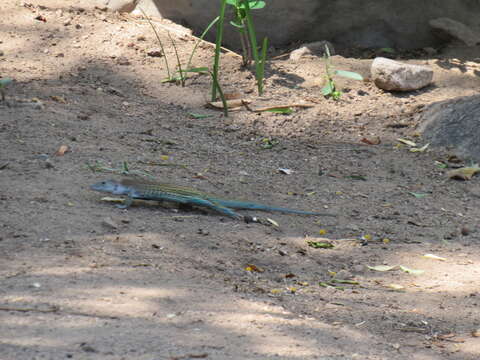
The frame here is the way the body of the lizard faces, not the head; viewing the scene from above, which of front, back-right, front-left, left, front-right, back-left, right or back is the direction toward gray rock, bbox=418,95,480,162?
back-right

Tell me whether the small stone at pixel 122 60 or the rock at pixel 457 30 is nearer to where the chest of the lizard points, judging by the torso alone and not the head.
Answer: the small stone

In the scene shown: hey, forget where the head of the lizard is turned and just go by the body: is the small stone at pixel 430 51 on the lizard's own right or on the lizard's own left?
on the lizard's own right

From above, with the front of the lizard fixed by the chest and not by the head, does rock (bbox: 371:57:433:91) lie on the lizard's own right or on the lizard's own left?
on the lizard's own right

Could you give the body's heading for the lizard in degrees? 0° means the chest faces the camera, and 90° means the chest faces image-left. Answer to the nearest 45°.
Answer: approximately 90°

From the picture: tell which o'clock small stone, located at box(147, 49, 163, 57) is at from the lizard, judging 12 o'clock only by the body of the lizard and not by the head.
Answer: The small stone is roughly at 3 o'clock from the lizard.

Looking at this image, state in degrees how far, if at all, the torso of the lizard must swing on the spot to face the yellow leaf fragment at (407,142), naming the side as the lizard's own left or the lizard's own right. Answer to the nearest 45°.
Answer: approximately 135° to the lizard's own right

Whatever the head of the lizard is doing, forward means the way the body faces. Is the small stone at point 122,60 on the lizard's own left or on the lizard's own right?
on the lizard's own right

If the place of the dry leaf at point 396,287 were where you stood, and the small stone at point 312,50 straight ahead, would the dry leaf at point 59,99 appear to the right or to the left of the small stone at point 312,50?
left

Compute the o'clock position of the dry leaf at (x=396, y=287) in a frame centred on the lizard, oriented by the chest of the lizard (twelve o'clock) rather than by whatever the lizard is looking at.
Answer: The dry leaf is roughly at 7 o'clock from the lizard.

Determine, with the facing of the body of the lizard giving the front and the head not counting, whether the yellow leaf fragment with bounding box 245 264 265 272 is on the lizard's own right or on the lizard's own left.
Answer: on the lizard's own left
